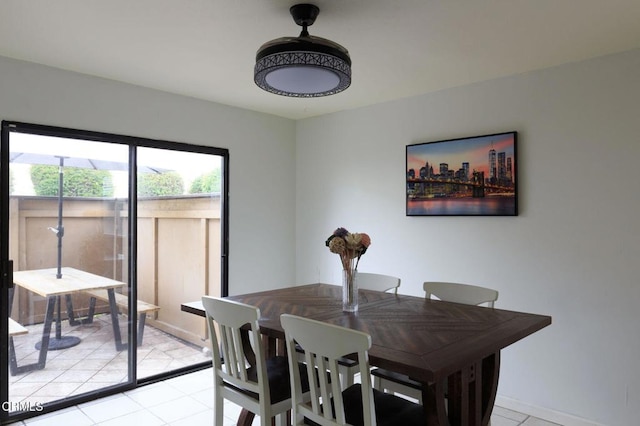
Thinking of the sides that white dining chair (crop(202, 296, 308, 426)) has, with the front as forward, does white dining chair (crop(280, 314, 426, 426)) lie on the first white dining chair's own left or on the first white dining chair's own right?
on the first white dining chair's own right

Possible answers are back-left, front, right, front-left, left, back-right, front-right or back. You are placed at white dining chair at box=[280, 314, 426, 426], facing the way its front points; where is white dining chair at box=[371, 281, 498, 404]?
front

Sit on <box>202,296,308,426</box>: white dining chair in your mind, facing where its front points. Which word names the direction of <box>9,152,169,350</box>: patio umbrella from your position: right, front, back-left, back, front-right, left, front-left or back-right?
left

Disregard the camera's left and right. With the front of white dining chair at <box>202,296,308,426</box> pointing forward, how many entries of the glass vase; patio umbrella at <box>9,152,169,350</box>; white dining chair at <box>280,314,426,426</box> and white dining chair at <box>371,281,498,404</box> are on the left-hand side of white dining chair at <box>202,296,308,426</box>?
1

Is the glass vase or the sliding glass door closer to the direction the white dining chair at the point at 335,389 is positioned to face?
the glass vase

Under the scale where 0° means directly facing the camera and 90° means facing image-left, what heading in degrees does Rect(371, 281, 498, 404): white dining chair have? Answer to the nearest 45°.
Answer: approximately 45°

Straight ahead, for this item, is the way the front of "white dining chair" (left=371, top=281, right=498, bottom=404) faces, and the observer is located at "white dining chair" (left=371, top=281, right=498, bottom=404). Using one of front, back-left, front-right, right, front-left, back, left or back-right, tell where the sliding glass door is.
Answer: front-right

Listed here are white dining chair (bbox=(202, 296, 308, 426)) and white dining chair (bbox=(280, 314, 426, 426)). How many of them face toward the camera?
0

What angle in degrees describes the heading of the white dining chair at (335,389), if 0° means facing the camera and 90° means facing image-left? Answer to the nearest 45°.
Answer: approximately 225°

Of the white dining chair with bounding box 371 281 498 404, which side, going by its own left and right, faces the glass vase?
front

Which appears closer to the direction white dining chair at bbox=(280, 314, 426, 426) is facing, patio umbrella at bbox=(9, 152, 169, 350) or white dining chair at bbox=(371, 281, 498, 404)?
the white dining chair

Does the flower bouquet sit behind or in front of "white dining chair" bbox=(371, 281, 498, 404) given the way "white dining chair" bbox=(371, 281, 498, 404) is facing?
in front

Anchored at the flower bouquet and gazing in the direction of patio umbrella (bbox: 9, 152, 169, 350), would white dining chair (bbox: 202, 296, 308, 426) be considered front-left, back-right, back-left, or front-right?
front-left

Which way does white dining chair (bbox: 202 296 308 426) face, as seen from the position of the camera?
facing away from the viewer and to the right of the viewer

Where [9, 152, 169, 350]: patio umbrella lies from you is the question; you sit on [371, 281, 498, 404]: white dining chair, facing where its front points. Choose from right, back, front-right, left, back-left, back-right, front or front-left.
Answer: front-right
